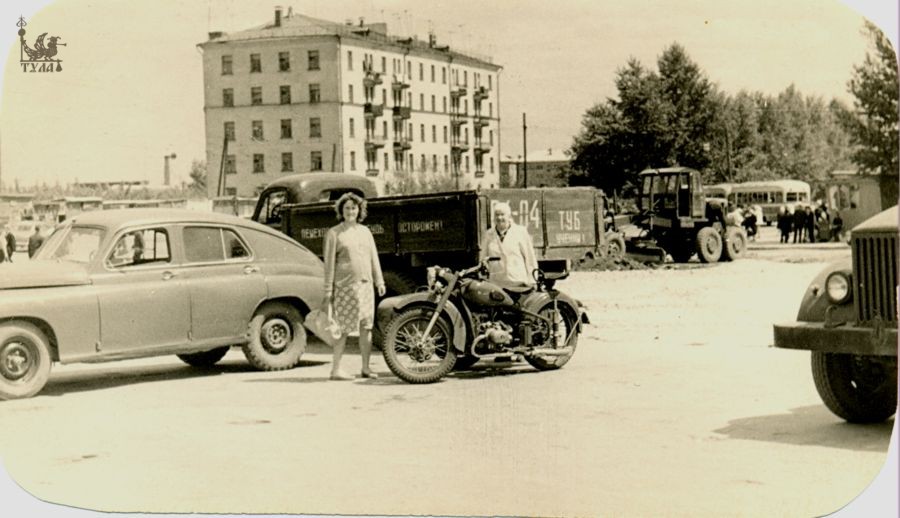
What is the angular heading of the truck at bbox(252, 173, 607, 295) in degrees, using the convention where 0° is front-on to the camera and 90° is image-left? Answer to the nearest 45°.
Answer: approximately 135°

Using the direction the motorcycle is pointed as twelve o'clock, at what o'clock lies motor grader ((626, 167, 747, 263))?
The motor grader is roughly at 5 o'clock from the motorcycle.

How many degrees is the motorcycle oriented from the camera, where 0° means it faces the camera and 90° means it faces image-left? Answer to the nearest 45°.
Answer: approximately 45°

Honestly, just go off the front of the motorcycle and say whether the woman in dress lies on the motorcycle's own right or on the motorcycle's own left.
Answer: on the motorcycle's own right
